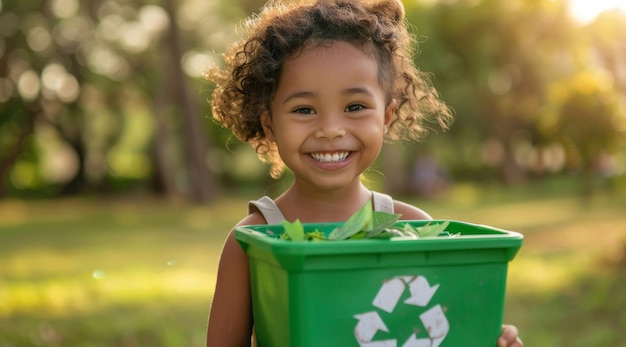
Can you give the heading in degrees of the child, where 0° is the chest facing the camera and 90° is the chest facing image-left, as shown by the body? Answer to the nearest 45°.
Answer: approximately 0°

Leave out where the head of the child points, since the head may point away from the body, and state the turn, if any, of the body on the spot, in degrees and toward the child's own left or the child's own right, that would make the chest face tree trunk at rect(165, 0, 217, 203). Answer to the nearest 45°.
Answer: approximately 180°
